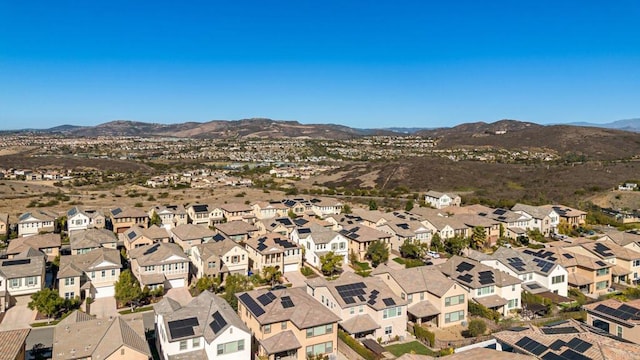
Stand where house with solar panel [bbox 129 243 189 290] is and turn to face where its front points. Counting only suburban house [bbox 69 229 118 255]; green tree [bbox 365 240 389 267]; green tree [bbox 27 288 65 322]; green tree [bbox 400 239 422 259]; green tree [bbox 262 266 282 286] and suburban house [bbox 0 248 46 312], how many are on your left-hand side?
3

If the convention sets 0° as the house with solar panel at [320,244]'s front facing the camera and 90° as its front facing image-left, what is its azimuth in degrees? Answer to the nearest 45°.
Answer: approximately 315°

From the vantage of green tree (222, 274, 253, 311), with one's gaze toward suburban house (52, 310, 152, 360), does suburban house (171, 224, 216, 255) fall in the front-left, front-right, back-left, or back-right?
back-right

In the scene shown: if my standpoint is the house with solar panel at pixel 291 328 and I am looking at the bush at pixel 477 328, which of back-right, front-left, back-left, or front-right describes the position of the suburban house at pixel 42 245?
back-left

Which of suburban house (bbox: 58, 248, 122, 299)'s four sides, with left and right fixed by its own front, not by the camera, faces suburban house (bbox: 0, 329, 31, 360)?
front

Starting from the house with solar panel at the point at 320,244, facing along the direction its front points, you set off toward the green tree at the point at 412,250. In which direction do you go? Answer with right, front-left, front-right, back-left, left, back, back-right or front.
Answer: front-left

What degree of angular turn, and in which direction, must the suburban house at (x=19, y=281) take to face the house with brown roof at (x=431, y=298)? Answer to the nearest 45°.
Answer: approximately 45° to its left

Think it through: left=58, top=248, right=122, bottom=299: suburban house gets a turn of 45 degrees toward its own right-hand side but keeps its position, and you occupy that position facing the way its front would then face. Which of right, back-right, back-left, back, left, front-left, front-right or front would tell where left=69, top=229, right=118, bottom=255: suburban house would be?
back-right

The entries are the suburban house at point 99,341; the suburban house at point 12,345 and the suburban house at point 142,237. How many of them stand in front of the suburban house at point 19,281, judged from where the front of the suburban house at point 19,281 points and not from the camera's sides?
2

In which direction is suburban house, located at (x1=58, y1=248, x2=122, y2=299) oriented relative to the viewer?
toward the camera

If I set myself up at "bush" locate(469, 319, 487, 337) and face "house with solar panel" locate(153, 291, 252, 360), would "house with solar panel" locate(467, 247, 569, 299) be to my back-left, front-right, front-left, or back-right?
back-right

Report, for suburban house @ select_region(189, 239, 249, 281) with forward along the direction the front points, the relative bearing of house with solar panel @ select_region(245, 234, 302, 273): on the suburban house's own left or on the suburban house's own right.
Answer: on the suburban house's own left

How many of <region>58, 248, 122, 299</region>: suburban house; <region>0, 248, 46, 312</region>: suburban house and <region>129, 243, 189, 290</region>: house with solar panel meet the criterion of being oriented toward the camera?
3

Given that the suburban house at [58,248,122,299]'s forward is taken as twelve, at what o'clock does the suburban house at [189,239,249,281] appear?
the suburban house at [189,239,249,281] is roughly at 9 o'clock from the suburban house at [58,248,122,299].
